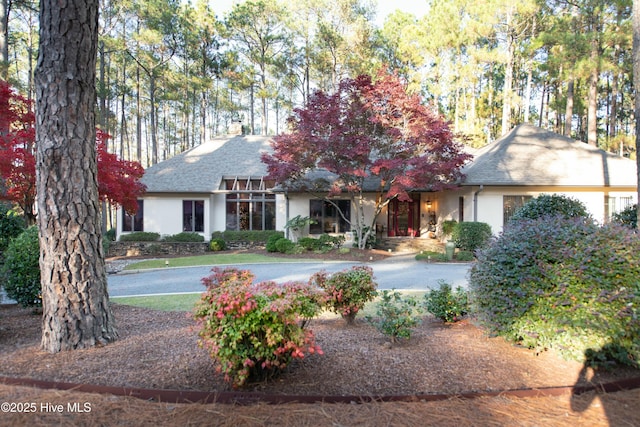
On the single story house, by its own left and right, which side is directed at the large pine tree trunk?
front

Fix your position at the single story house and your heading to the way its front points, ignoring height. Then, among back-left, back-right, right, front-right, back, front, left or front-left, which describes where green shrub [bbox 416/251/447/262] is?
front

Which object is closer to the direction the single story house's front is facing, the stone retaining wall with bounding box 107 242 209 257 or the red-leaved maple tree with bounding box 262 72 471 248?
the red-leaved maple tree

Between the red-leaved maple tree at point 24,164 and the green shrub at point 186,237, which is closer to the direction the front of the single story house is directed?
the red-leaved maple tree

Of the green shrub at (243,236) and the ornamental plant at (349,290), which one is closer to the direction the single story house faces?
the ornamental plant

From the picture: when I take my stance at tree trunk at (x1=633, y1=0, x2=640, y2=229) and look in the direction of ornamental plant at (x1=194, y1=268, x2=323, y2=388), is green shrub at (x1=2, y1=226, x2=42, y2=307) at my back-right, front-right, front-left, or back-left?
front-right

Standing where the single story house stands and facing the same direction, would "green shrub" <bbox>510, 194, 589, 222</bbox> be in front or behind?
in front

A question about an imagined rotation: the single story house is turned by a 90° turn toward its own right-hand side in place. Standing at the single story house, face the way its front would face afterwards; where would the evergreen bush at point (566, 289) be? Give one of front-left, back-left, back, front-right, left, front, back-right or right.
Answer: left

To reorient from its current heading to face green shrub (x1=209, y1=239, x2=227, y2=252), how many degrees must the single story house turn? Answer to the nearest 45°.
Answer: approximately 90° to its right

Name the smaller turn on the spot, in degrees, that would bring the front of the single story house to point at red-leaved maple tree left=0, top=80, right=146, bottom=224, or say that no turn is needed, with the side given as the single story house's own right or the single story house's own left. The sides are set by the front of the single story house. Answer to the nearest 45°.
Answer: approximately 45° to the single story house's own right

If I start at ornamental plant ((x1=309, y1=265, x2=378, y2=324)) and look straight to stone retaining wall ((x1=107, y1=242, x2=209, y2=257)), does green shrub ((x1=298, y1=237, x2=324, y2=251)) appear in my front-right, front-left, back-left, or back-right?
front-right

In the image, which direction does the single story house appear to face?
toward the camera
